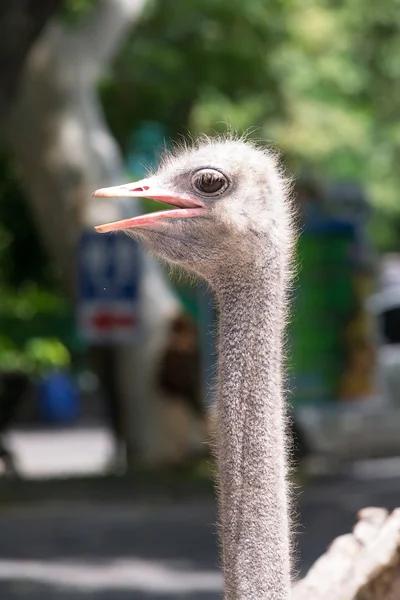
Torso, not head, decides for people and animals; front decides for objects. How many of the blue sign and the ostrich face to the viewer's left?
1

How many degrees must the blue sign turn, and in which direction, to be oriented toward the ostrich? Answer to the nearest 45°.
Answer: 0° — it already faces it

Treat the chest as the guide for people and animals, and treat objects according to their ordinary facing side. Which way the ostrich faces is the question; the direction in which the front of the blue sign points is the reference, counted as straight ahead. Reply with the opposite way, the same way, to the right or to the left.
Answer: to the right

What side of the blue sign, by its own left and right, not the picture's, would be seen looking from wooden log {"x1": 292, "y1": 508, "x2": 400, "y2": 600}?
front

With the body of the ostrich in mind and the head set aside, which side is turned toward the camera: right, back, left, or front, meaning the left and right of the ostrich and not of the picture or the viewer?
left

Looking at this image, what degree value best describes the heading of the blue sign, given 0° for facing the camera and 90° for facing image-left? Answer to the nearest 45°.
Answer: approximately 0°
